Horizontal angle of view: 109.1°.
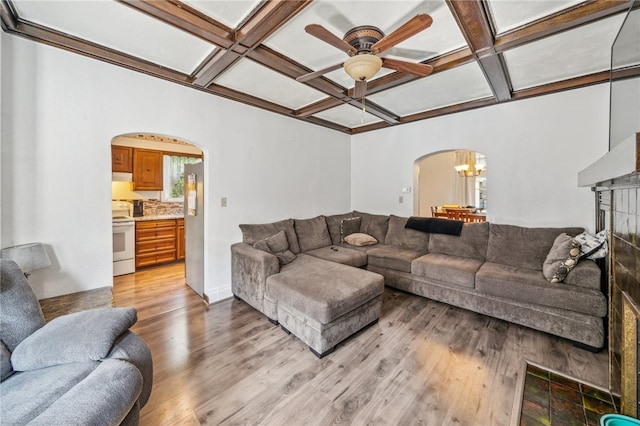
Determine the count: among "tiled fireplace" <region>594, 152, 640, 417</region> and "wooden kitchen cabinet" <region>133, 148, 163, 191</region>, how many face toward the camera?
1

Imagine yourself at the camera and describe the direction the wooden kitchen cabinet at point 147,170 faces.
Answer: facing the viewer

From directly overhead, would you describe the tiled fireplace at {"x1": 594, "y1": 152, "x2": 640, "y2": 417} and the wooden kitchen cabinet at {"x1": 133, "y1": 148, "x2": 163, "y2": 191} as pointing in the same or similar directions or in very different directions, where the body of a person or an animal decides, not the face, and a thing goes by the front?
very different directions

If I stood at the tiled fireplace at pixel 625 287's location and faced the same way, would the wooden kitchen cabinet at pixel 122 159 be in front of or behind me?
in front

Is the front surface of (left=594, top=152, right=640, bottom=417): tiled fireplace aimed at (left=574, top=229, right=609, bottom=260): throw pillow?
no

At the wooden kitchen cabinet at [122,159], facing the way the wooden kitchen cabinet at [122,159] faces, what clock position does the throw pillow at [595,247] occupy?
The throw pillow is roughly at 11 o'clock from the wooden kitchen cabinet.

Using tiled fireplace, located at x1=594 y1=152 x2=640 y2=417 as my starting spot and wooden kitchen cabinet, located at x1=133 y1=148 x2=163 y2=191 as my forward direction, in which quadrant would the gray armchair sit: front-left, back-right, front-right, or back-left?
front-left

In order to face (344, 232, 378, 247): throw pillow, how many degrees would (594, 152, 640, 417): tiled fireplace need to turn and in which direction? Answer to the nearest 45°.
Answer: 0° — it already faces it

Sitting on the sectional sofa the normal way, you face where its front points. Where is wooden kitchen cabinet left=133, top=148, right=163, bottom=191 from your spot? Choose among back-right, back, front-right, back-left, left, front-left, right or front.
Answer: front-right

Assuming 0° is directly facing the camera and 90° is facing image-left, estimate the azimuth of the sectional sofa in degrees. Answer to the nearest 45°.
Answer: approximately 45°

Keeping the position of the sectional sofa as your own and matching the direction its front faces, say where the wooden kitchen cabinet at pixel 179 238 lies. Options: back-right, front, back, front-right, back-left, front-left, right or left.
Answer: front-right

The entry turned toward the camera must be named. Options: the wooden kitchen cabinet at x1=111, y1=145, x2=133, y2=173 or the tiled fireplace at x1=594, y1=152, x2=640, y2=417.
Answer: the wooden kitchen cabinet

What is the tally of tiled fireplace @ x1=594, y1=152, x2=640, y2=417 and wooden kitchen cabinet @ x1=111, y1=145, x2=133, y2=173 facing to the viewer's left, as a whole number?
1

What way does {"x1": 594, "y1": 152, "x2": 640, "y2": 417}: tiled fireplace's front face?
to the viewer's left

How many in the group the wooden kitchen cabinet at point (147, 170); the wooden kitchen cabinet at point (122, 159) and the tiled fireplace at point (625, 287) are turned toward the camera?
2

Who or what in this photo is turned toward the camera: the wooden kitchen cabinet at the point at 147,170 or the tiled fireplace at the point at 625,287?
the wooden kitchen cabinet
